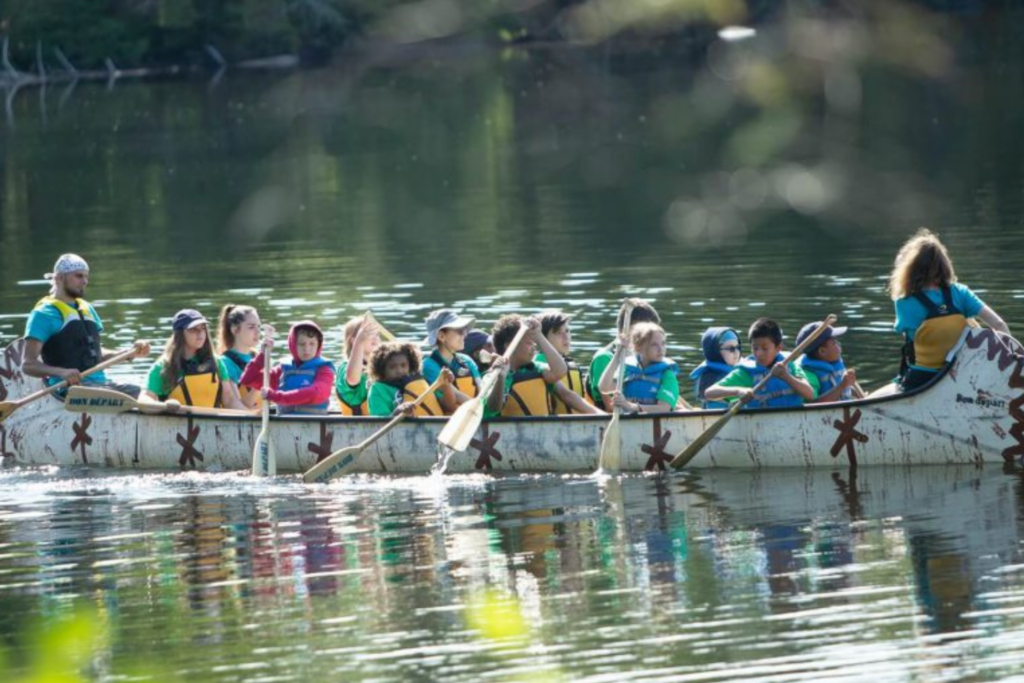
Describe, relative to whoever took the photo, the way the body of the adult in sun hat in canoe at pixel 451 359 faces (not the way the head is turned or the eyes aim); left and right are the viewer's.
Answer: facing the viewer and to the right of the viewer

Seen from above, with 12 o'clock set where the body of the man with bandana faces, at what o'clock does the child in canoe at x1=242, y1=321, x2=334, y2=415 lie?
The child in canoe is roughly at 11 o'clock from the man with bandana.

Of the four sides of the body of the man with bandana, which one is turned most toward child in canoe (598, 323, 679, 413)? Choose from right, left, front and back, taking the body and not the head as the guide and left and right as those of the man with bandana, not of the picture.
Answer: front

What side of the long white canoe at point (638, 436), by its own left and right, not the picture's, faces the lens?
right

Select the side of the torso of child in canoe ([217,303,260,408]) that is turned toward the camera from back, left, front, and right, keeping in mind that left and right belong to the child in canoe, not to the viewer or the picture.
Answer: right

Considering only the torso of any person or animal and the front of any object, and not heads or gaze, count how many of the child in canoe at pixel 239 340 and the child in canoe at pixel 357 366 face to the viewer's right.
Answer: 2

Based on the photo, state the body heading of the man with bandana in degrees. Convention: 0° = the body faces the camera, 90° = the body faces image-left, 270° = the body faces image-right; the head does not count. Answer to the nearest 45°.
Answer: approximately 315°

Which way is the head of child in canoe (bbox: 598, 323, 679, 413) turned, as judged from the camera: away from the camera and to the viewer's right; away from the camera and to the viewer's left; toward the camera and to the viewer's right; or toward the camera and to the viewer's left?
toward the camera and to the viewer's right

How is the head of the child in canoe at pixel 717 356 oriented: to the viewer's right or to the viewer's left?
to the viewer's right

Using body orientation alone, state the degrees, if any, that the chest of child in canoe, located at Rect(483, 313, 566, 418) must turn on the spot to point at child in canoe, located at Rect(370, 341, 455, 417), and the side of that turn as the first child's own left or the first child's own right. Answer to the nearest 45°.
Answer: approximately 135° to the first child's own right

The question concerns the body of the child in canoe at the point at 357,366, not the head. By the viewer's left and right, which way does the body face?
facing to the right of the viewer

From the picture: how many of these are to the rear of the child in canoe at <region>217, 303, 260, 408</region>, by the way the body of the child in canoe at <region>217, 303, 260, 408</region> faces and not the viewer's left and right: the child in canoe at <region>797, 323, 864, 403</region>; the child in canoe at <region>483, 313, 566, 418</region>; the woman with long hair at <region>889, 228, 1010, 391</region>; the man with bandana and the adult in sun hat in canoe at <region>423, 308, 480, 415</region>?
1

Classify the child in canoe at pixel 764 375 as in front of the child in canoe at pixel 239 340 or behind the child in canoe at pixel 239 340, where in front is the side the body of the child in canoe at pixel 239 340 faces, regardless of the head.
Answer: in front
